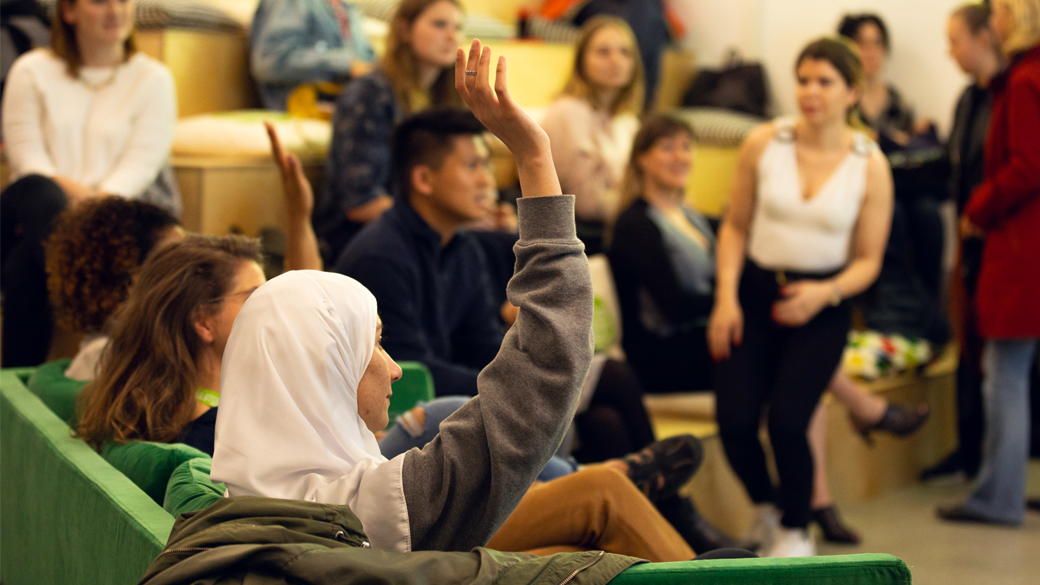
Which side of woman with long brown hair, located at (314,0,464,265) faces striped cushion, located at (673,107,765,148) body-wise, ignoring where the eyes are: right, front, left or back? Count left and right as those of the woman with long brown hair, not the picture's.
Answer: left

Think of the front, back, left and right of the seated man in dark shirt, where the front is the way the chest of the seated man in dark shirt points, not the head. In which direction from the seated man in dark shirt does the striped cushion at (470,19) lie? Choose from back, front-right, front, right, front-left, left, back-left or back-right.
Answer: back-left

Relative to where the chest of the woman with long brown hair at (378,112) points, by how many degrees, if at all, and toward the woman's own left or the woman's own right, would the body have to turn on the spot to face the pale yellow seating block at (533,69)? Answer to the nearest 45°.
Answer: approximately 90° to the woman's own left

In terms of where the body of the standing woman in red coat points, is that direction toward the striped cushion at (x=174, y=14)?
yes

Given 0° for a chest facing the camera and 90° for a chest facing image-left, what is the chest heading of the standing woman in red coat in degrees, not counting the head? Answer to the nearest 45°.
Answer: approximately 90°

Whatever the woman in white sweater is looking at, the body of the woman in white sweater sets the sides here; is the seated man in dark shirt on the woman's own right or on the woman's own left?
on the woman's own left

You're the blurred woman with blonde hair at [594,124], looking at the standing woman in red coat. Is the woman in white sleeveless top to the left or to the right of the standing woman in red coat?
right

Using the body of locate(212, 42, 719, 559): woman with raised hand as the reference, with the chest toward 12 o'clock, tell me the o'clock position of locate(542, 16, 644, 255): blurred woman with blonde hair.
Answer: The blurred woman with blonde hair is roughly at 11 o'clock from the woman with raised hand.

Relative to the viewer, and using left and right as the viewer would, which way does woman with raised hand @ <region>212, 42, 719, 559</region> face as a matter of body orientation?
facing away from the viewer and to the right of the viewer

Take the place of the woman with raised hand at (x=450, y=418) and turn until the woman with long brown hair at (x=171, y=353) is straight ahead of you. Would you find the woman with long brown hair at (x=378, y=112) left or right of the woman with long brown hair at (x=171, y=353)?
right

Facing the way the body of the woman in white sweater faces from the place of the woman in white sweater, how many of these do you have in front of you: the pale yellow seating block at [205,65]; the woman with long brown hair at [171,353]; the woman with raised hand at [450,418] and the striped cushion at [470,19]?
2

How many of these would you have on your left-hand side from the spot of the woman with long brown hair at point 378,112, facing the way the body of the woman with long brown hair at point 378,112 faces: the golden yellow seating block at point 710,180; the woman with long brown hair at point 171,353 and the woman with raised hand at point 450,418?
1

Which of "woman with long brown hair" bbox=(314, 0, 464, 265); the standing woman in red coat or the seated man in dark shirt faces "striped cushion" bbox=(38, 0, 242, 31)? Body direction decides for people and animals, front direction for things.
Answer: the standing woman in red coat

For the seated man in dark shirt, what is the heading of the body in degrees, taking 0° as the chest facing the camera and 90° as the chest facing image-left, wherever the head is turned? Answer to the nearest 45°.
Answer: approximately 315°
